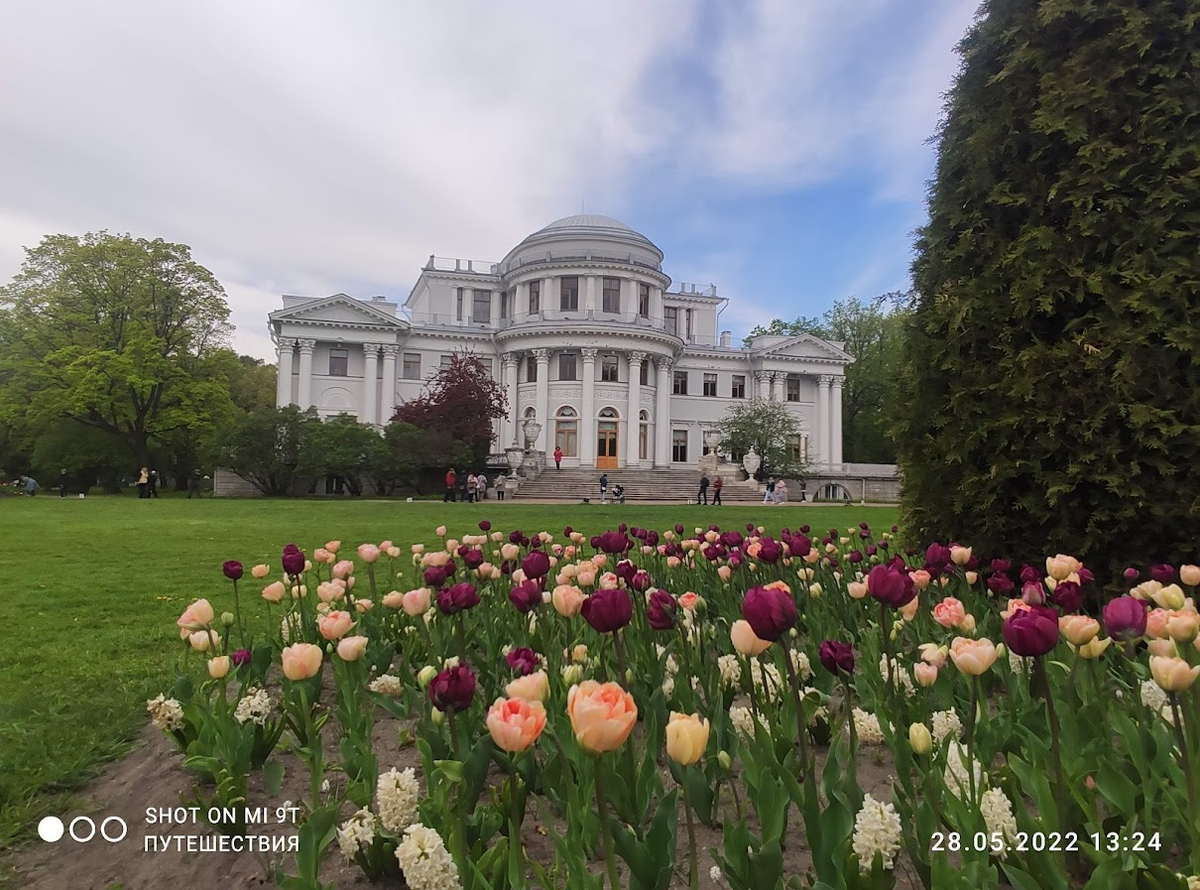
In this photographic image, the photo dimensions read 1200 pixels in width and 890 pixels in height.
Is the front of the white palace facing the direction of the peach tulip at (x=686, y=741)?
yes

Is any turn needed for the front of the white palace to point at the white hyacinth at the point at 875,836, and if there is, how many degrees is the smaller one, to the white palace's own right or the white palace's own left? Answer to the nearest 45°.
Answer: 0° — it already faces it

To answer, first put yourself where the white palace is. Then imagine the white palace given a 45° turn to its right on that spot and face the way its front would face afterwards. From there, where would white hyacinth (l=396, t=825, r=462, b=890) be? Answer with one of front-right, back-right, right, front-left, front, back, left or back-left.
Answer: front-left

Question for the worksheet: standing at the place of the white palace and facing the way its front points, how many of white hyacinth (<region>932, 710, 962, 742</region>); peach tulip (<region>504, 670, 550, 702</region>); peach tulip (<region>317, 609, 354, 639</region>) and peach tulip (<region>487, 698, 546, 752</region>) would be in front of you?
4

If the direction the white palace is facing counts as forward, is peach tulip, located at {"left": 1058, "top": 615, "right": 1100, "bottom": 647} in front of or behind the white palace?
in front

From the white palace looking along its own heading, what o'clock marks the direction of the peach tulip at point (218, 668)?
The peach tulip is roughly at 12 o'clock from the white palace.

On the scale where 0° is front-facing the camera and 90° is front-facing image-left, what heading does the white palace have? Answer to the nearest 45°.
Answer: approximately 0°

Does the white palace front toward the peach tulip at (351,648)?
yes

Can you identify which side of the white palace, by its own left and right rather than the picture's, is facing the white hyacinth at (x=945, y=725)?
front

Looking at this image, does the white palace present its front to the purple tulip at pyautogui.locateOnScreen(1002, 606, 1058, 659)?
yes

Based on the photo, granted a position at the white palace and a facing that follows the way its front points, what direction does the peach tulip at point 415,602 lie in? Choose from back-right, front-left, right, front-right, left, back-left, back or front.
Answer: front

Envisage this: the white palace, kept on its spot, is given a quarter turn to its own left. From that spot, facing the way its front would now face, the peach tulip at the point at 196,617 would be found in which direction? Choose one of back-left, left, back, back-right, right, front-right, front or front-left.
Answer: right

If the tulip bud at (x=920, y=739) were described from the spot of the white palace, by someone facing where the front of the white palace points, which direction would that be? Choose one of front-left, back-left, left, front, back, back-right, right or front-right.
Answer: front

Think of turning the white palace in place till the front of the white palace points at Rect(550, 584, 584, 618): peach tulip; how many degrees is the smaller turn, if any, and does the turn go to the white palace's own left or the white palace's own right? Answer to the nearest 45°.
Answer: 0° — it already faces it

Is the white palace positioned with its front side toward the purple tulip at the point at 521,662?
yes

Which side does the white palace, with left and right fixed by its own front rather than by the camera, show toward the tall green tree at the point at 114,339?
right

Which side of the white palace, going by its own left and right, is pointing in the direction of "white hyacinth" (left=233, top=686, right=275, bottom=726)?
front
